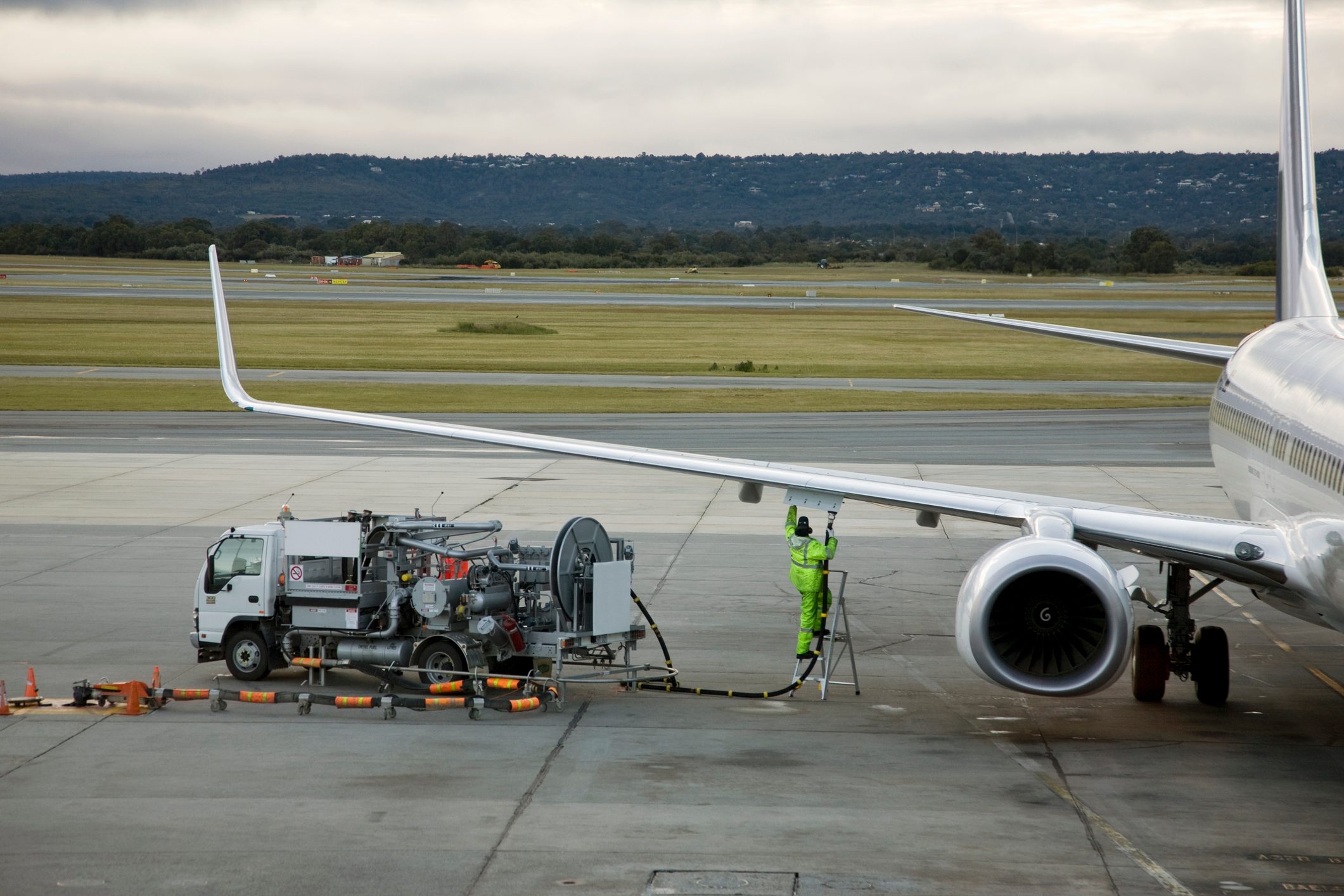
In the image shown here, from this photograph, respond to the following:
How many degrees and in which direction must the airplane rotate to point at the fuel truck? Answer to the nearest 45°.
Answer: approximately 90° to its right

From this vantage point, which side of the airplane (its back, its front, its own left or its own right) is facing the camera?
front
